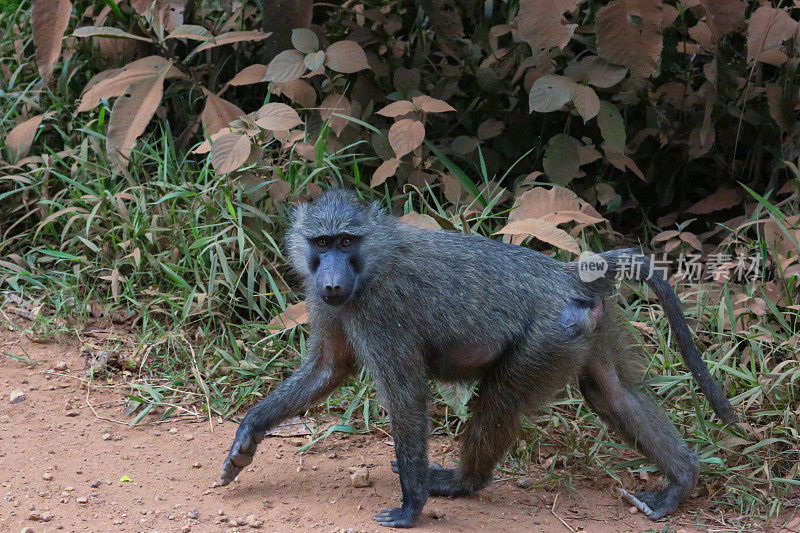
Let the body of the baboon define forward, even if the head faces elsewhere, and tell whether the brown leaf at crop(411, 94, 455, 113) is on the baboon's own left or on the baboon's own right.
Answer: on the baboon's own right

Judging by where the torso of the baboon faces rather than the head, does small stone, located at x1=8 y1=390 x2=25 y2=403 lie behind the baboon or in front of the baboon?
in front

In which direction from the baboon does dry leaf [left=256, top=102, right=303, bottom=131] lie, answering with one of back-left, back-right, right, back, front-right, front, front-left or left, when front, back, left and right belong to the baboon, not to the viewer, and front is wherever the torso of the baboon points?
front-right

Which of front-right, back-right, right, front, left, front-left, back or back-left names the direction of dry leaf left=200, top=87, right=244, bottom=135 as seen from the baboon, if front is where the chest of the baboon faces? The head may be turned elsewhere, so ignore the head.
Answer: front-right

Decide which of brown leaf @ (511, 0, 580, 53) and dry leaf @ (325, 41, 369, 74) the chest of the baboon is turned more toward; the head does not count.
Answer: the dry leaf

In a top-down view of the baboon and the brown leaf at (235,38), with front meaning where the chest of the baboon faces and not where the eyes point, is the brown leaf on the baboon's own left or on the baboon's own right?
on the baboon's own right

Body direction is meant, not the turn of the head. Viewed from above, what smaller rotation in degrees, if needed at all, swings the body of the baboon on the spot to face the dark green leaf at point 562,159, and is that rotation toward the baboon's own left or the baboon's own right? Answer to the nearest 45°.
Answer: approximately 90° to the baboon's own right

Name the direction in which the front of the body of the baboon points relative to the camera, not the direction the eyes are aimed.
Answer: to the viewer's left

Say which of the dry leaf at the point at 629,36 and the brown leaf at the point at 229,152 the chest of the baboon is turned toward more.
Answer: the brown leaf

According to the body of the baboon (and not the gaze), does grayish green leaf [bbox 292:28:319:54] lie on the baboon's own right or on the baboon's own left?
on the baboon's own right

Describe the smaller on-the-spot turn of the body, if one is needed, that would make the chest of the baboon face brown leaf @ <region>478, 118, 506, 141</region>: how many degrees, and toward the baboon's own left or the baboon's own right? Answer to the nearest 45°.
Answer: approximately 90° to the baboon's own right
